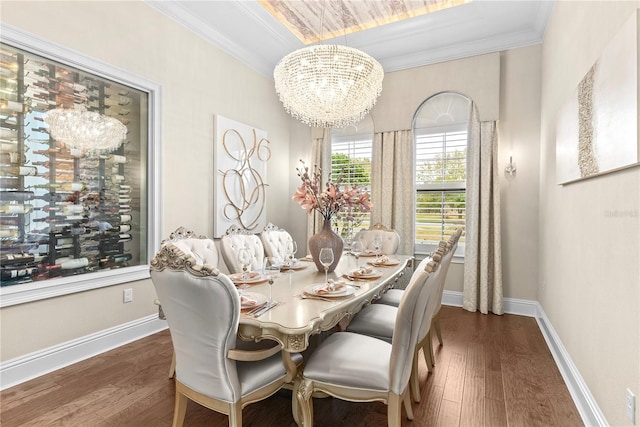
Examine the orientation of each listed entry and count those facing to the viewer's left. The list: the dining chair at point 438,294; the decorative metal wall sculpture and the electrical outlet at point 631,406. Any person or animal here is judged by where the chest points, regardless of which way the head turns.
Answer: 2

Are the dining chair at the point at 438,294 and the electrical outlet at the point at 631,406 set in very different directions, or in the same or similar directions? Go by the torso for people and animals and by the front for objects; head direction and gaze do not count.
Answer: same or similar directions

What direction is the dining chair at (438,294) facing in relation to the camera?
to the viewer's left

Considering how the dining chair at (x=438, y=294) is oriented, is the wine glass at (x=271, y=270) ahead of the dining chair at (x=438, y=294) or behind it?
ahead

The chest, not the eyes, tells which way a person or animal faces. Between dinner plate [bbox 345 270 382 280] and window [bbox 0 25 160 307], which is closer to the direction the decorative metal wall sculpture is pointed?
the dinner plate

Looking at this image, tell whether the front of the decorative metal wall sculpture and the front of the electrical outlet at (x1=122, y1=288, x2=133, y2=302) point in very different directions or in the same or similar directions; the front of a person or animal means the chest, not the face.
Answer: same or similar directions

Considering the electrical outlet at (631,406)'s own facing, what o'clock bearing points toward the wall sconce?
The wall sconce is roughly at 2 o'clock from the electrical outlet.

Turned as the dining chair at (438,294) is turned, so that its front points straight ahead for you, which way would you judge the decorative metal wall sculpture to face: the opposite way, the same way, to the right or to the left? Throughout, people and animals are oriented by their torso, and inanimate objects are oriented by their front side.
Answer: the opposite way

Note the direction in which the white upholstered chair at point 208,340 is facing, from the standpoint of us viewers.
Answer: facing away from the viewer and to the right of the viewer

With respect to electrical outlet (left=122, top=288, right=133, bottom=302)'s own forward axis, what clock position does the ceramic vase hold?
The ceramic vase is roughly at 12 o'clock from the electrical outlet.

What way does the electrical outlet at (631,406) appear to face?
to the viewer's left

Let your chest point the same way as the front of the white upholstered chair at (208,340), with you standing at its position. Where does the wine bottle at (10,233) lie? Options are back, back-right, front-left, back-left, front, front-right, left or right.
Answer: left

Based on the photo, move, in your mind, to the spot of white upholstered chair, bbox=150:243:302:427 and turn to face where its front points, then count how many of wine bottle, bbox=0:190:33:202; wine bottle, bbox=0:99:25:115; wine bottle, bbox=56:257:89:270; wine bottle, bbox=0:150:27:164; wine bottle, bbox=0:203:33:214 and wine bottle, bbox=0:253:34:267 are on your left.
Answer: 6

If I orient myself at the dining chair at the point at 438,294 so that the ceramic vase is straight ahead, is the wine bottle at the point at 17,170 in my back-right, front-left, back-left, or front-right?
front-left

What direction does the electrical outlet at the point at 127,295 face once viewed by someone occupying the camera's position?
facing the viewer and to the right of the viewer
